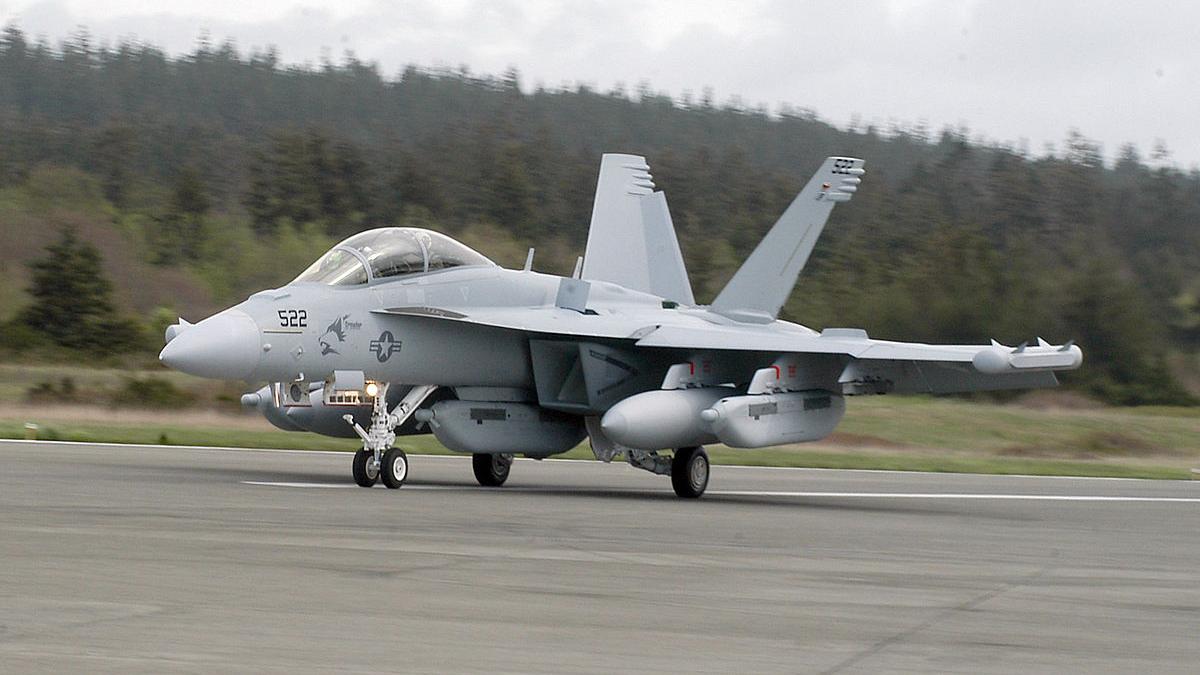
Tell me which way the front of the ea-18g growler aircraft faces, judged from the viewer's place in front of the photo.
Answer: facing the viewer and to the left of the viewer

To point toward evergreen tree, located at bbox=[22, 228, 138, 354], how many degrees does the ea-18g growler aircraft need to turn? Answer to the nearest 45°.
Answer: approximately 90° to its right
